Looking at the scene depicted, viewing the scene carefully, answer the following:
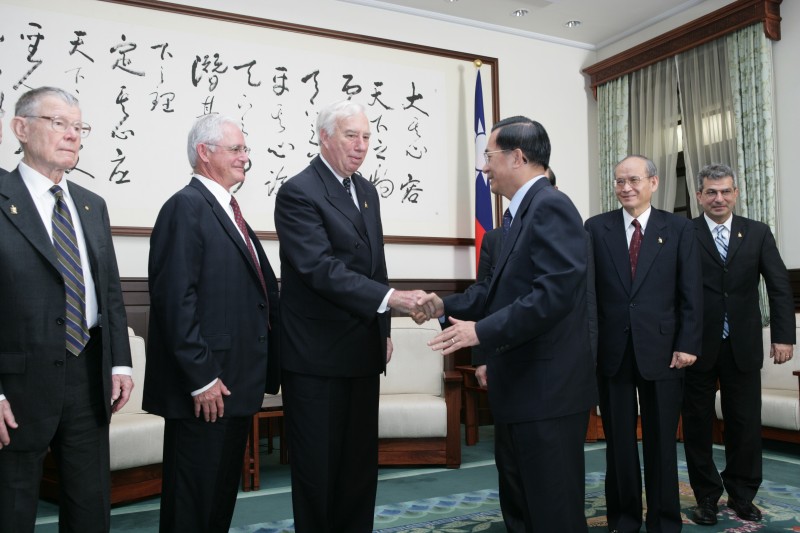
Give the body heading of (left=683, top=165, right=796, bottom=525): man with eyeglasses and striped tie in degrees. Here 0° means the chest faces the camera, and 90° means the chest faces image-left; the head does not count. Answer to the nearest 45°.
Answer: approximately 0°

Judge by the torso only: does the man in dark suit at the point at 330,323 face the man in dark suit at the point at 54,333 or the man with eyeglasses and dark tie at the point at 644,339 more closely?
the man with eyeglasses and dark tie

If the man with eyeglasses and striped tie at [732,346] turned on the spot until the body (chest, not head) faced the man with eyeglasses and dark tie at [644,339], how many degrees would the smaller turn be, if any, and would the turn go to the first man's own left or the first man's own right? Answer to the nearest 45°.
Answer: approximately 45° to the first man's own right

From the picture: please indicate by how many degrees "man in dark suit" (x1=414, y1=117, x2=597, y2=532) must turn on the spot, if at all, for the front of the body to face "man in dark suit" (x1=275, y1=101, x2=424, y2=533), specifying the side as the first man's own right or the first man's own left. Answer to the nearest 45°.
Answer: approximately 45° to the first man's own right

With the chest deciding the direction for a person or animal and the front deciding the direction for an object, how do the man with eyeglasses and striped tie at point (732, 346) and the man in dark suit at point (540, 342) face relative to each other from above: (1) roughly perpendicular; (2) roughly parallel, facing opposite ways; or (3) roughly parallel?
roughly perpendicular

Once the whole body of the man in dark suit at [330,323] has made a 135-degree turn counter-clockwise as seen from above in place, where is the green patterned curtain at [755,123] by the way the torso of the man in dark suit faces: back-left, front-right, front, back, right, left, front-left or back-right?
front-right

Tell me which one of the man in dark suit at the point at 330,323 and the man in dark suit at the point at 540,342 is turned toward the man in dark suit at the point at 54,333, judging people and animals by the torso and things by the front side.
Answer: the man in dark suit at the point at 540,342

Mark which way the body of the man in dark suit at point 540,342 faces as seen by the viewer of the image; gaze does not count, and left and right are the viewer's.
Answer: facing to the left of the viewer
